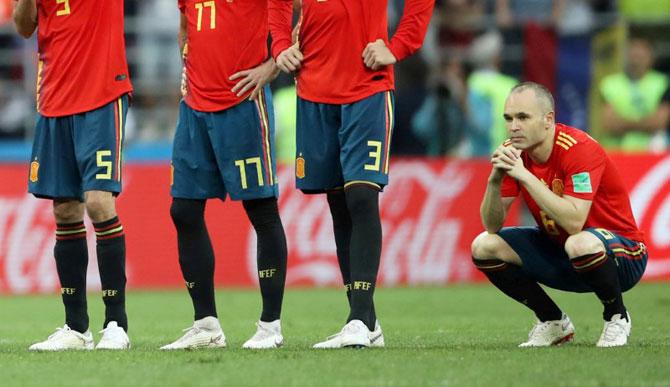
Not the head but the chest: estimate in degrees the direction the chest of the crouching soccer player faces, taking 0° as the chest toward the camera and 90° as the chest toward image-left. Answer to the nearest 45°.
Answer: approximately 45°

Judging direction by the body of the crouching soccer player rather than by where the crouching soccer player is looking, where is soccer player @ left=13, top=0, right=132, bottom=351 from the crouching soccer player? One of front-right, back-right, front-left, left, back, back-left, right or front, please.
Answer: front-right

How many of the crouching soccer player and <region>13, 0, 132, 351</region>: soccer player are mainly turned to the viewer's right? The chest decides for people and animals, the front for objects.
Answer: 0

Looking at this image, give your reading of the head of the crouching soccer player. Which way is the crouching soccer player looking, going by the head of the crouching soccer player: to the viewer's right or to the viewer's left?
to the viewer's left

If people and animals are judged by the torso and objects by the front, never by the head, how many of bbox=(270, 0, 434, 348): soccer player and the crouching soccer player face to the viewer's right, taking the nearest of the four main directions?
0
